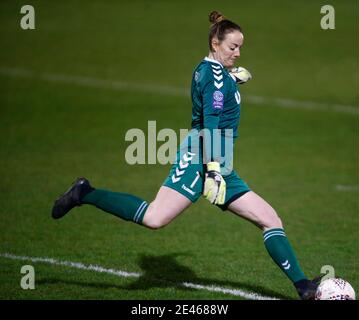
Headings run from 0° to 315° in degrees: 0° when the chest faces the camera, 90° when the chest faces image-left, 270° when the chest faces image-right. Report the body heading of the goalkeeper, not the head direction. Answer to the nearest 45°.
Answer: approximately 270°

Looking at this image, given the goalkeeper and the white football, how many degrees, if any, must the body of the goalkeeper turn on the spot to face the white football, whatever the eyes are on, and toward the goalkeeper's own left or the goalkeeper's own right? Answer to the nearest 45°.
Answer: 0° — they already face it
